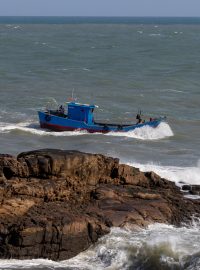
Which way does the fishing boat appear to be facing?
to the viewer's right

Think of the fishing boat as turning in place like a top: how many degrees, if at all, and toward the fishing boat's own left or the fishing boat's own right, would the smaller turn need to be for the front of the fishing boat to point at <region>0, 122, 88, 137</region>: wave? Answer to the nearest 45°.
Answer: approximately 180°

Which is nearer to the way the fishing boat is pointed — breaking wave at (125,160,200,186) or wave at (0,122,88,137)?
the breaking wave

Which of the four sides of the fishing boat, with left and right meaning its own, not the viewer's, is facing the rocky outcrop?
right

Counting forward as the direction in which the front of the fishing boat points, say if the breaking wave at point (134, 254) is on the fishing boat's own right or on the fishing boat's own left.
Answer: on the fishing boat's own right
